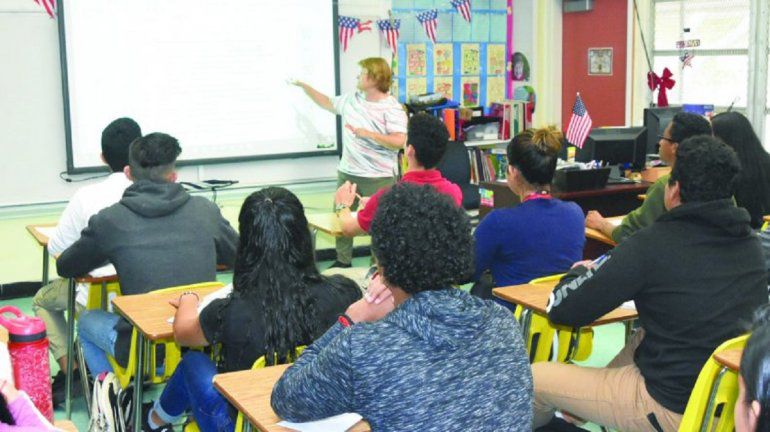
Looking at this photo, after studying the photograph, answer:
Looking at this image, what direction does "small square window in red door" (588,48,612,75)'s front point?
toward the camera

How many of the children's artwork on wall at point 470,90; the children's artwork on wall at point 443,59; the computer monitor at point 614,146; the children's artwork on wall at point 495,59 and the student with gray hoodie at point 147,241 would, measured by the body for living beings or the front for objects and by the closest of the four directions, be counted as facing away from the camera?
2

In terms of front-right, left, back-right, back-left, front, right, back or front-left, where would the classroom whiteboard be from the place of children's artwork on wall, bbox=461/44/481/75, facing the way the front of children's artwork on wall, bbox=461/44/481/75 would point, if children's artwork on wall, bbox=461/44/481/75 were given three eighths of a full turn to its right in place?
left

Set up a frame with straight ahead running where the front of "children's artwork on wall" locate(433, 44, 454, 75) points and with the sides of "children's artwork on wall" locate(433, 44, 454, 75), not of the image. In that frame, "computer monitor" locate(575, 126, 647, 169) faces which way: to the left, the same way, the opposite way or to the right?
the opposite way

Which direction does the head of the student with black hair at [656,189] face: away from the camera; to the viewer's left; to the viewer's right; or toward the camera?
to the viewer's left

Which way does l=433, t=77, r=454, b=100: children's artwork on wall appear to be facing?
toward the camera

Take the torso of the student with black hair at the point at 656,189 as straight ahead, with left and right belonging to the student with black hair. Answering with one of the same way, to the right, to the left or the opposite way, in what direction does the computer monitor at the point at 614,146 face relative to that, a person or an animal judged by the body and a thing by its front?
to the right

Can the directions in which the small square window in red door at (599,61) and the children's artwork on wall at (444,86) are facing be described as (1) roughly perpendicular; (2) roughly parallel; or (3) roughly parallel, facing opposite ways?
roughly parallel

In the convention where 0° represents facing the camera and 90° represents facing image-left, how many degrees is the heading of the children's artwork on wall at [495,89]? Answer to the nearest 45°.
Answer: approximately 0°

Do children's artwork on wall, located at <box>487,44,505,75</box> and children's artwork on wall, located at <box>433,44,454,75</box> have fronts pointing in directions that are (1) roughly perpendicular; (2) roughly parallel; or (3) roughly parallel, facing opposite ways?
roughly parallel

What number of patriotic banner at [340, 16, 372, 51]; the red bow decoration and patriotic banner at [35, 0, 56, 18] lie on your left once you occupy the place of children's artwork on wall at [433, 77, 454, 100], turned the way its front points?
1

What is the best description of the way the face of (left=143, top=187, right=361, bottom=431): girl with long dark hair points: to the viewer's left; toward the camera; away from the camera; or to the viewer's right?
away from the camera

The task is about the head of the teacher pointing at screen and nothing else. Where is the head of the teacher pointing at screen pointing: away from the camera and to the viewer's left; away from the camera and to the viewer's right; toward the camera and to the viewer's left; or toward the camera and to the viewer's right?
away from the camera and to the viewer's left

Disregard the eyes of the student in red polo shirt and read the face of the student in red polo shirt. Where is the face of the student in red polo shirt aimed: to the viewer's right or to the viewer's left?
to the viewer's left

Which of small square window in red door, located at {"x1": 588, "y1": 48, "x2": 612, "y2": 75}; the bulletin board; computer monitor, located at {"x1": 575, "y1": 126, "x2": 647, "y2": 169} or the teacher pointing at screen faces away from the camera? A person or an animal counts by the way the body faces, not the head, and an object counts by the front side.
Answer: the computer monitor

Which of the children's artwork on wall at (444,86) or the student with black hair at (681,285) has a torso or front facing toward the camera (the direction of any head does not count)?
the children's artwork on wall

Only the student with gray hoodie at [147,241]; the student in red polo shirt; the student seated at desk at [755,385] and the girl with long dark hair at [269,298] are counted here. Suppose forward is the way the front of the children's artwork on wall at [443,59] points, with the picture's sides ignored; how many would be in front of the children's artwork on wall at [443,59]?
4

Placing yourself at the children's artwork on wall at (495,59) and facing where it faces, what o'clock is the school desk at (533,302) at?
The school desk is roughly at 12 o'clock from the children's artwork on wall.
